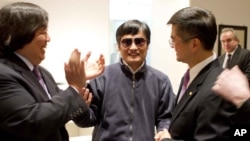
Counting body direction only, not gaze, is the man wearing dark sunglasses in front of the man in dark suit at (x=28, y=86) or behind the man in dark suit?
in front

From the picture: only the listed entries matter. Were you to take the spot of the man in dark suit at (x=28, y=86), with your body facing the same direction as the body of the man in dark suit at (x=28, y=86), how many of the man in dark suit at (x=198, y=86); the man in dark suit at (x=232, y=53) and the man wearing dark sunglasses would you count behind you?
0

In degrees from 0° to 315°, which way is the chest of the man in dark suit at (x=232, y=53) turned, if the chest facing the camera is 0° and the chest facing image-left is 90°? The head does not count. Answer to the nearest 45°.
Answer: approximately 45°

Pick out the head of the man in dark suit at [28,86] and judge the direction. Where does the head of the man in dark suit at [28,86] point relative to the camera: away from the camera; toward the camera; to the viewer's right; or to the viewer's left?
to the viewer's right

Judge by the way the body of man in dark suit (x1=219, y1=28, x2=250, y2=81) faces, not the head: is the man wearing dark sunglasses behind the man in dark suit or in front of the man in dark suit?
in front

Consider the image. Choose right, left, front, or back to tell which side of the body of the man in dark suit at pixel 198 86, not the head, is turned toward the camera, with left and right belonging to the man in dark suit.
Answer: left

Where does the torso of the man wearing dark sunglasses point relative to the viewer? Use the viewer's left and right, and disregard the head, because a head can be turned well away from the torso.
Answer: facing the viewer

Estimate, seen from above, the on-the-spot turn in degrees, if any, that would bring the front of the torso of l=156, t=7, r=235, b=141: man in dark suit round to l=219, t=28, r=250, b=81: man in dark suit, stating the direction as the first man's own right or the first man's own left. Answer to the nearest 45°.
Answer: approximately 90° to the first man's own right

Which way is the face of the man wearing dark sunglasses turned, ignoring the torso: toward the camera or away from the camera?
toward the camera

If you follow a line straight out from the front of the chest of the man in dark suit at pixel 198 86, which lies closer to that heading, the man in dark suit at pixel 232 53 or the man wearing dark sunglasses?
the man wearing dark sunglasses

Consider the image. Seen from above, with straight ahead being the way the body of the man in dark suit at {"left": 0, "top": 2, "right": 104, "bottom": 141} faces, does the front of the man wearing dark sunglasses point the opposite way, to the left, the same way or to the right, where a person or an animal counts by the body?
to the right

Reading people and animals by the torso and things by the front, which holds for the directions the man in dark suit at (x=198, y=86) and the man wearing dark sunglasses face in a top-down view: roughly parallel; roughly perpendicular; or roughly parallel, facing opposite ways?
roughly perpendicular

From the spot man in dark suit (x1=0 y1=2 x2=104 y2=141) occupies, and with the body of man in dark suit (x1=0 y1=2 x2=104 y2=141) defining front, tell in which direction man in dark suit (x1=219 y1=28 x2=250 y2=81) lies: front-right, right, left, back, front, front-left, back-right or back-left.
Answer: front-left

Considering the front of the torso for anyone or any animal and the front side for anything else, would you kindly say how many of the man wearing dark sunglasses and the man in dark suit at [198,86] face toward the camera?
1

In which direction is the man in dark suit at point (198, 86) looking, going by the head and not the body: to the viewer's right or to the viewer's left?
to the viewer's left

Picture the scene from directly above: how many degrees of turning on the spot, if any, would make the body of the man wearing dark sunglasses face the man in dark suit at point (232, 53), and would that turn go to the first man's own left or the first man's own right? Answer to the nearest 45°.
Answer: approximately 135° to the first man's own left

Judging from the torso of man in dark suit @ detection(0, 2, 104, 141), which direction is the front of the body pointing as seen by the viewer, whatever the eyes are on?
to the viewer's right

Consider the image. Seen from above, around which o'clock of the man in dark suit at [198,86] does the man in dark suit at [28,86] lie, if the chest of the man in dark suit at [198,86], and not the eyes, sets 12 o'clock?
the man in dark suit at [28,86] is roughly at 11 o'clock from the man in dark suit at [198,86].

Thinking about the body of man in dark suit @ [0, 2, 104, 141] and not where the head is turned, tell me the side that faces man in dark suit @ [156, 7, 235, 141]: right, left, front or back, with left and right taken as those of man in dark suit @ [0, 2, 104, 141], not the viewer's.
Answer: front
